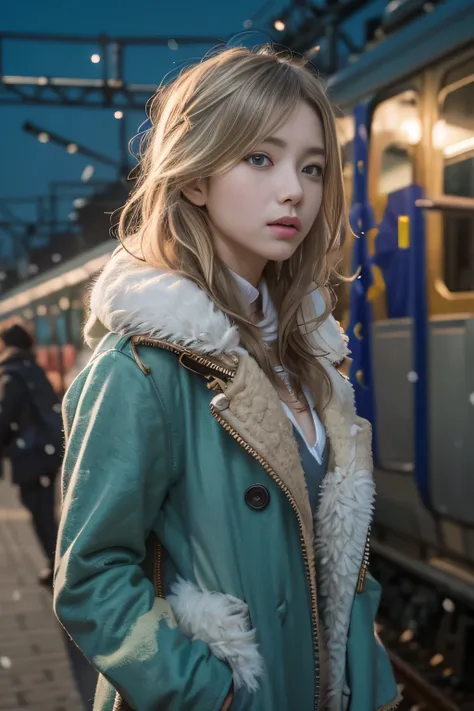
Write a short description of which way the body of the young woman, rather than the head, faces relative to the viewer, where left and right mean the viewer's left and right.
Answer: facing the viewer and to the right of the viewer

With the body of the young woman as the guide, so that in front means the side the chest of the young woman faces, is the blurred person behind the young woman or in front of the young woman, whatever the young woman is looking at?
behind

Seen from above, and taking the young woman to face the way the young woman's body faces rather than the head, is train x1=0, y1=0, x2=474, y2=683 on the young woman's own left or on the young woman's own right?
on the young woman's own left

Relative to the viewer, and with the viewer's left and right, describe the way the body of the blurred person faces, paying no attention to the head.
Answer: facing away from the viewer and to the left of the viewer

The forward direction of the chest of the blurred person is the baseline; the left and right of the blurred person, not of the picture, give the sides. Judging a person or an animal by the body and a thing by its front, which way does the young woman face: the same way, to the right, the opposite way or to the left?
the opposite way

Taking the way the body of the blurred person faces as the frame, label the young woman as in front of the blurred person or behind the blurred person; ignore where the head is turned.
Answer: behind
